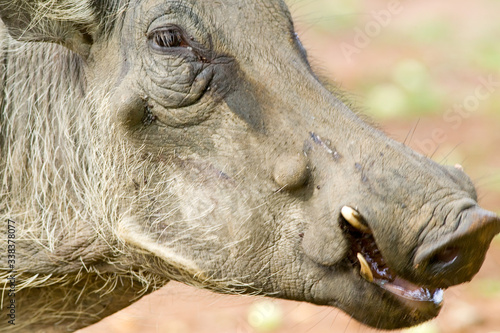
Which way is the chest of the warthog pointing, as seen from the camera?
to the viewer's right
